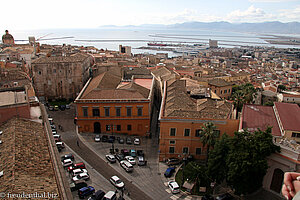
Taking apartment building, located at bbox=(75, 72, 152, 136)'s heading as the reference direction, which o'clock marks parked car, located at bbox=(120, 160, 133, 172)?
The parked car is roughly at 12 o'clock from the apartment building.

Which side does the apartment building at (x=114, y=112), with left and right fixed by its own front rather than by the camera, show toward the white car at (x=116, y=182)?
front

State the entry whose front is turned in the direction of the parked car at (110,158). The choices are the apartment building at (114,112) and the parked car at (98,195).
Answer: the apartment building

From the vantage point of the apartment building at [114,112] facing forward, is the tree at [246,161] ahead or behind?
ahead

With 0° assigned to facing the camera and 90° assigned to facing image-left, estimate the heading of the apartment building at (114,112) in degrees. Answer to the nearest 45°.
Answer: approximately 0°

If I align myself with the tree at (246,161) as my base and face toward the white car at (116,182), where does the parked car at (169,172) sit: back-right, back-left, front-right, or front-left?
front-right
